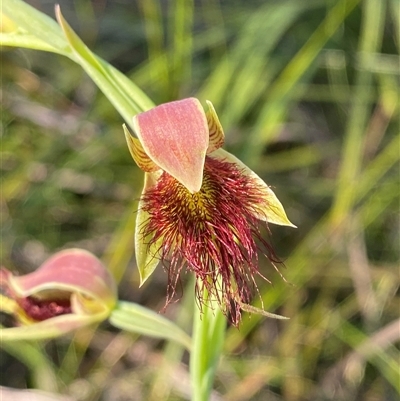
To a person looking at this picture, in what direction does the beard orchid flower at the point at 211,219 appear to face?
facing the viewer
